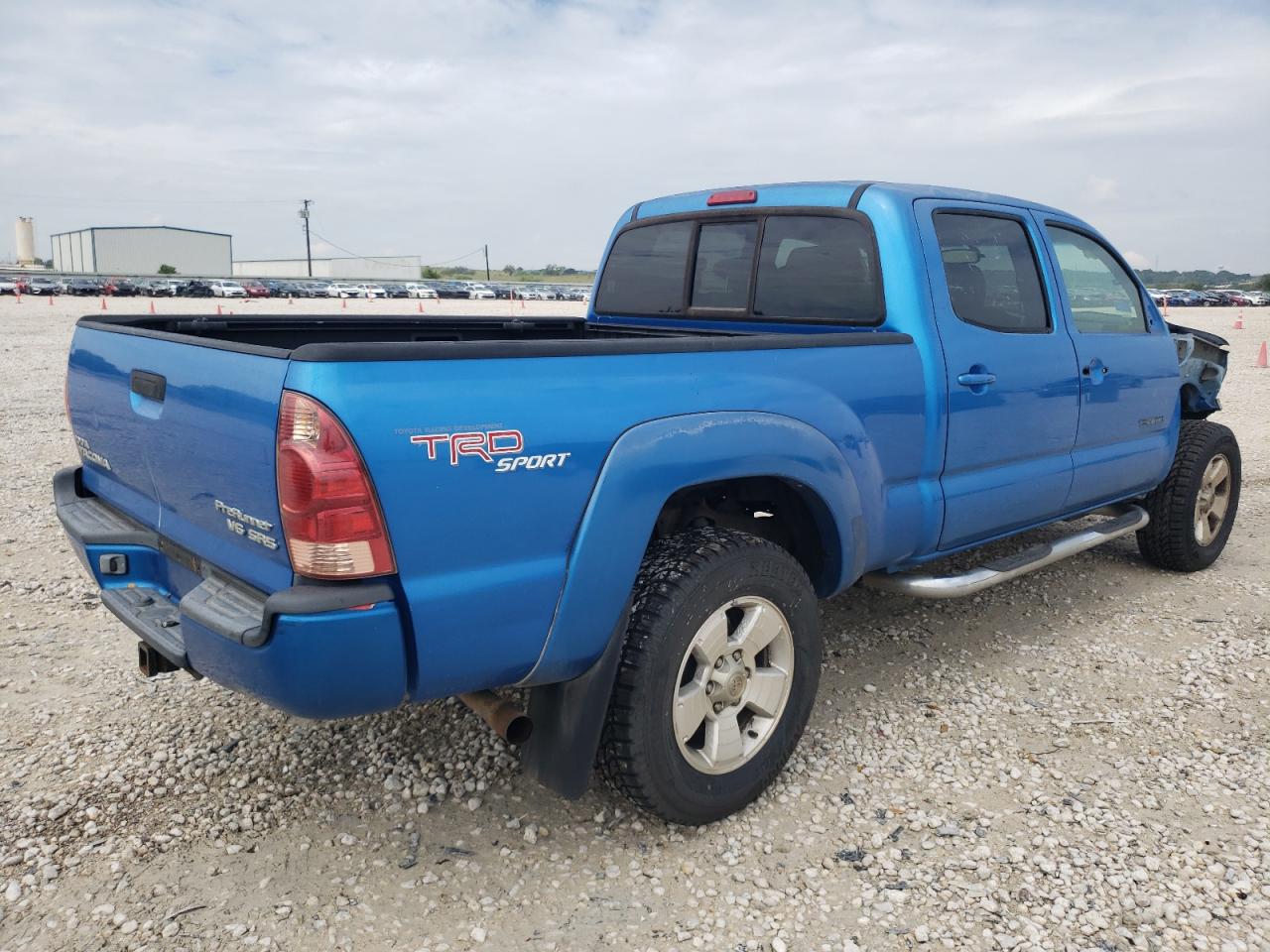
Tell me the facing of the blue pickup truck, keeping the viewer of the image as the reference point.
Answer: facing away from the viewer and to the right of the viewer
